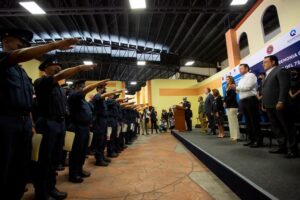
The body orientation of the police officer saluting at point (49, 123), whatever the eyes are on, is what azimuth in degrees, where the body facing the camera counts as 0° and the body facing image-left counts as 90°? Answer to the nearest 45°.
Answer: approximately 270°

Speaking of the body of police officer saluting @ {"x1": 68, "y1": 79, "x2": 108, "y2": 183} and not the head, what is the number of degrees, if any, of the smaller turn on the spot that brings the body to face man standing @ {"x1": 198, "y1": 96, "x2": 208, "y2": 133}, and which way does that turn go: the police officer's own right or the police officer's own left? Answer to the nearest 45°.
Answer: approximately 45° to the police officer's own left

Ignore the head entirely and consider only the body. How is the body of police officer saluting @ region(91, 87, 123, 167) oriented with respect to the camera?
to the viewer's right

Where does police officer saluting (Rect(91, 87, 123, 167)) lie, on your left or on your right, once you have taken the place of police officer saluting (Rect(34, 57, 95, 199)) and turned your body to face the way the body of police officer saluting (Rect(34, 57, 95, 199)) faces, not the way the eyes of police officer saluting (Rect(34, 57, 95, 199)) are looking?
on your left

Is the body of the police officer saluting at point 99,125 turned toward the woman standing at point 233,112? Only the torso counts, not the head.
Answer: yes

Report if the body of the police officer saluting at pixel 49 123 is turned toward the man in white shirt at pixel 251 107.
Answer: yes

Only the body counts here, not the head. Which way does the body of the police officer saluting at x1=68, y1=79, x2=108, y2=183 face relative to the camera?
to the viewer's right

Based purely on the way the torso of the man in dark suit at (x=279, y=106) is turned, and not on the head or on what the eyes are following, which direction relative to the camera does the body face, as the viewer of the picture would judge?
to the viewer's left

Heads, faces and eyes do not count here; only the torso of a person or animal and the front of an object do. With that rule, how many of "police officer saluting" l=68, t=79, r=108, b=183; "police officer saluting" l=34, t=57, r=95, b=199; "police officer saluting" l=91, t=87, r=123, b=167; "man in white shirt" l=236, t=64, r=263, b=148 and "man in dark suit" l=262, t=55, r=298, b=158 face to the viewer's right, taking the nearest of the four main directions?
3

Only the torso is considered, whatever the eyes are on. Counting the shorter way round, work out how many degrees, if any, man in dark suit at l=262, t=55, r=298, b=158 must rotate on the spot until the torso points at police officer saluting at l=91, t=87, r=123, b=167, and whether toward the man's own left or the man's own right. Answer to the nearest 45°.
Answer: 0° — they already face them
